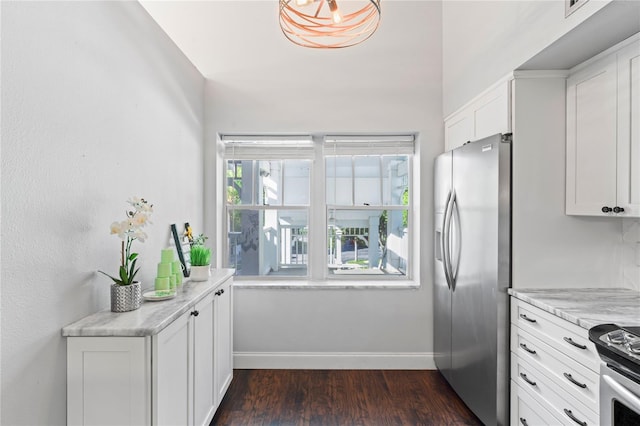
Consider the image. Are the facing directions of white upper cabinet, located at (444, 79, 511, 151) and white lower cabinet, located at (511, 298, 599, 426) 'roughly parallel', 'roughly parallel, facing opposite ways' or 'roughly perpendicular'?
roughly parallel

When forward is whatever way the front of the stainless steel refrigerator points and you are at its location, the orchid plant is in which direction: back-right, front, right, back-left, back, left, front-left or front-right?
front

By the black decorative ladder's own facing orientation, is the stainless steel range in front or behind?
in front

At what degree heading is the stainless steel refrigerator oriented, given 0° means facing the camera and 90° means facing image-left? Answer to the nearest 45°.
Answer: approximately 45°

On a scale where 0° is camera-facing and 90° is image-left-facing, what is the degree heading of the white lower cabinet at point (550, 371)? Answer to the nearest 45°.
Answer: approximately 45°

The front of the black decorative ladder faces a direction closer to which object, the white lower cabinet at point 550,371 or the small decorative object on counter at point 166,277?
the white lower cabinet

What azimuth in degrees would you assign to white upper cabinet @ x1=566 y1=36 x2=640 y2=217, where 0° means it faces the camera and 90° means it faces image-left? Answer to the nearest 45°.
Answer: approximately 45°

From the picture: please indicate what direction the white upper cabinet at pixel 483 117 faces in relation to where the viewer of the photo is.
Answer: facing the viewer and to the left of the viewer

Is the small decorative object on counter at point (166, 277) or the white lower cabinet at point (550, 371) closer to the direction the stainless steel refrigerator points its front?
the small decorative object on counter

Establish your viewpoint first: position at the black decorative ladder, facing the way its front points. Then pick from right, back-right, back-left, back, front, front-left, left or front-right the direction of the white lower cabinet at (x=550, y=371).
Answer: front

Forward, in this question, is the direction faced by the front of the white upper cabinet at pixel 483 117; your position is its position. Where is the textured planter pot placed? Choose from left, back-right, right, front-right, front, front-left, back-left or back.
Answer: front

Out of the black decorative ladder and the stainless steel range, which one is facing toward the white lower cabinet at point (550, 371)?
the black decorative ladder

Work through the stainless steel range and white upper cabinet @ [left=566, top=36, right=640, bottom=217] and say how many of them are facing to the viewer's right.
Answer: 0

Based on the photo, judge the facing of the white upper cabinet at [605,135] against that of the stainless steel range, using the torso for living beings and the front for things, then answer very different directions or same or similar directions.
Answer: same or similar directions

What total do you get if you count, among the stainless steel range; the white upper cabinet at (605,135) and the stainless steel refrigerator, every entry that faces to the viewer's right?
0
